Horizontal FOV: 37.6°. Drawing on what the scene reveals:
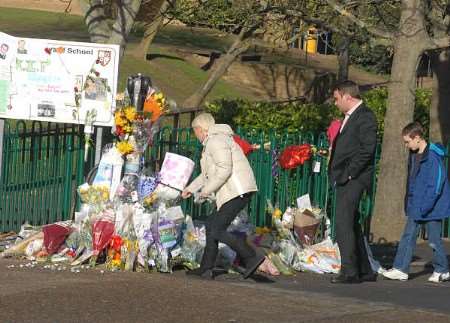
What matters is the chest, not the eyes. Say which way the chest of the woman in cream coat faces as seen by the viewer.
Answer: to the viewer's left

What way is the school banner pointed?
toward the camera

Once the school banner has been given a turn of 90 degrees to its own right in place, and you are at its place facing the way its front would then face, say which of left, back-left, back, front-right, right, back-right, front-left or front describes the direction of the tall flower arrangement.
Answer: back-left

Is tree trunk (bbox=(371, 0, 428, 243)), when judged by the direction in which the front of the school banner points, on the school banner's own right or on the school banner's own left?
on the school banner's own left

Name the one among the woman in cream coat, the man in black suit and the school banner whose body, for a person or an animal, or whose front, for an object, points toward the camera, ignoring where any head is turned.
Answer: the school banner

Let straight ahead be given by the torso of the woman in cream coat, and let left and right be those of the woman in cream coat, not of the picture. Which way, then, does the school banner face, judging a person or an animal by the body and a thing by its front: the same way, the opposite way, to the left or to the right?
to the left

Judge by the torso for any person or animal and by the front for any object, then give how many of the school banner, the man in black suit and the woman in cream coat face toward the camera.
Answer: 1

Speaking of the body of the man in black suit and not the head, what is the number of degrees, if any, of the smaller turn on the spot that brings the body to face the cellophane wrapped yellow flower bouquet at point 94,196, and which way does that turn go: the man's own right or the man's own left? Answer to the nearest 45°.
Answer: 0° — they already face it

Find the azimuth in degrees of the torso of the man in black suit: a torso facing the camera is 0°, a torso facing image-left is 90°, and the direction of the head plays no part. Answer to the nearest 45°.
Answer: approximately 90°

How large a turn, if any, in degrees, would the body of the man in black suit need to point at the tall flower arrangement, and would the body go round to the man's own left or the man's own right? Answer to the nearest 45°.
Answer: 0° — they already face it

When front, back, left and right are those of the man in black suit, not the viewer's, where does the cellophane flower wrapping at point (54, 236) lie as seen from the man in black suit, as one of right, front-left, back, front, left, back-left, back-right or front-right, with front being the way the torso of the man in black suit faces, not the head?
front

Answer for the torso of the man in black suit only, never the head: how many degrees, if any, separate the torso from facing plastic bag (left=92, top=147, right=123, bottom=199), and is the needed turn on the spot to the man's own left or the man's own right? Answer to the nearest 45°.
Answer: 0° — they already face it

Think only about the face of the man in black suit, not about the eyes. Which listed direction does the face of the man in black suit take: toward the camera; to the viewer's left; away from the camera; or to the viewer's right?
to the viewer's left

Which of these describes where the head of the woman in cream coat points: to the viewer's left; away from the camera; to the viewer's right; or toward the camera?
to the viewer's left
